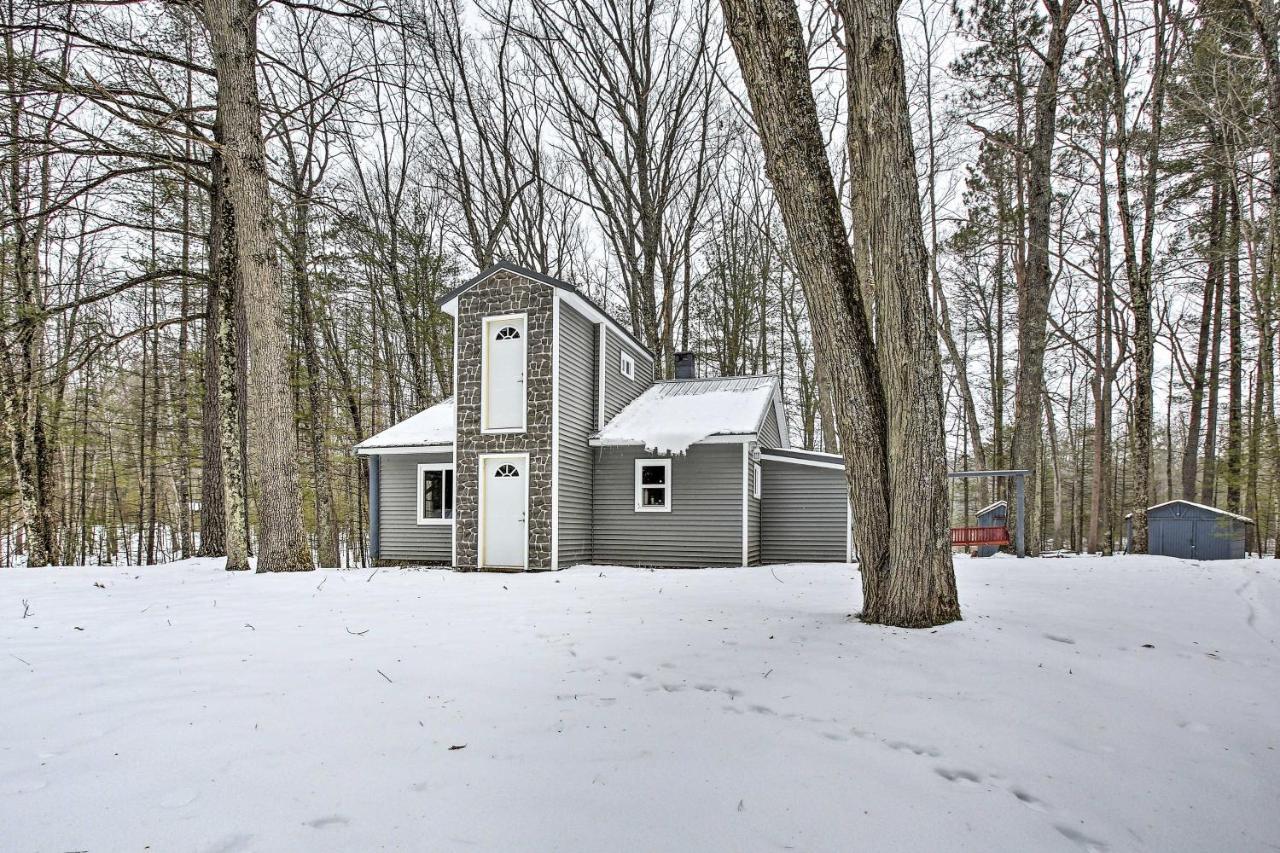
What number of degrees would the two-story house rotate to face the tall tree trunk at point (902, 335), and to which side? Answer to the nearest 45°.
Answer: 0° — it already faces it

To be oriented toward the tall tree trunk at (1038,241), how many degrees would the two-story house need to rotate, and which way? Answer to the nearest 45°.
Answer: approximately 90° to its left

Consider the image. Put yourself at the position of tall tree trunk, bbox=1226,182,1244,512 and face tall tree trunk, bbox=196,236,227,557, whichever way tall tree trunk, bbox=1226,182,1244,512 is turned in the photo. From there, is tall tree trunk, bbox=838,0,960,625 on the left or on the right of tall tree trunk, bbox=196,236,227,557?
left

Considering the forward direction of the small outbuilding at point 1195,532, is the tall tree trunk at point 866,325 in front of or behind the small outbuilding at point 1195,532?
in front

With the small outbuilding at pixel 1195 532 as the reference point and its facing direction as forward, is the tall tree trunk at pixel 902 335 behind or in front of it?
in front

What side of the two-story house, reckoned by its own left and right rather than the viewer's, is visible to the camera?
front

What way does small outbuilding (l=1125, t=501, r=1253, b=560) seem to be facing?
toward the camera

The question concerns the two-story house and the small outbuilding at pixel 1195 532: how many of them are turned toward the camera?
2
